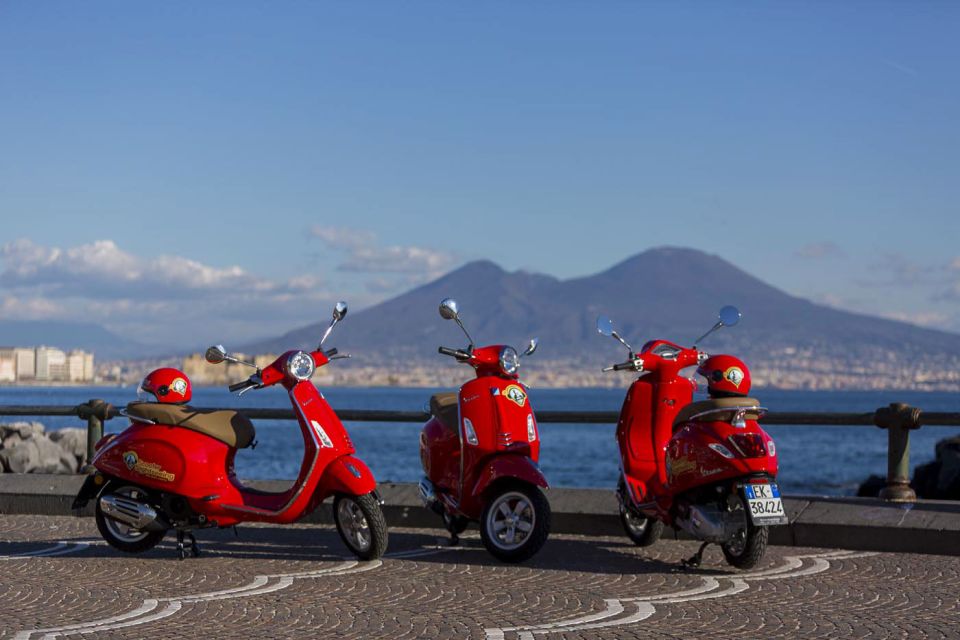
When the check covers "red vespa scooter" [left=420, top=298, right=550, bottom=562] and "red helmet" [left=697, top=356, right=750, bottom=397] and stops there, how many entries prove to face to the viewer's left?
1

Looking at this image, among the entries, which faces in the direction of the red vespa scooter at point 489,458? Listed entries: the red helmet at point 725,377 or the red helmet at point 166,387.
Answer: the red helmet at point 725,377

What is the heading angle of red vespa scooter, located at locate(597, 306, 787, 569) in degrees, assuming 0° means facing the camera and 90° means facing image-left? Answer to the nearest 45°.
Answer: approximately 135°

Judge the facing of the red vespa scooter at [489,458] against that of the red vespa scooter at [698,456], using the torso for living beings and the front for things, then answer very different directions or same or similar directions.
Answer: very different directions

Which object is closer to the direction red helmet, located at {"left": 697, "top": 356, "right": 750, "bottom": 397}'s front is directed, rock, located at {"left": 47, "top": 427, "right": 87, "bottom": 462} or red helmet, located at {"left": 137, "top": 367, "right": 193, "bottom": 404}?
the red helmet

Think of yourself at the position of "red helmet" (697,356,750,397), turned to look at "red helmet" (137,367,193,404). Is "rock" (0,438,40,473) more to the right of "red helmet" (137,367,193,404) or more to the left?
right

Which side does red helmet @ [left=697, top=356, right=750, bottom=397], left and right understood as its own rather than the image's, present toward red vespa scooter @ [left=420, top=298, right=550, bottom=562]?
front

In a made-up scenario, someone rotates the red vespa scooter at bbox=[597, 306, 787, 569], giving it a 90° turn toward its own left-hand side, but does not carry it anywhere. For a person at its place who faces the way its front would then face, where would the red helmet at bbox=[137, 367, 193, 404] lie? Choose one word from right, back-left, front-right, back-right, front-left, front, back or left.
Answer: front-right

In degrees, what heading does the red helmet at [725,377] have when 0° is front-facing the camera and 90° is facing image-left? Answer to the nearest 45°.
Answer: approximately 90°

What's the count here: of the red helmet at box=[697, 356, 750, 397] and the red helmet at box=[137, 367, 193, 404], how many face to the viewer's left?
2

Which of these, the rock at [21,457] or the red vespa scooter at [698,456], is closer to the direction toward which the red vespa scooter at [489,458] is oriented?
the red vespa scooter

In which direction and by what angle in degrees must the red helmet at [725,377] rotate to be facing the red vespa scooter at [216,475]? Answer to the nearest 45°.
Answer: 0° — it already faces it

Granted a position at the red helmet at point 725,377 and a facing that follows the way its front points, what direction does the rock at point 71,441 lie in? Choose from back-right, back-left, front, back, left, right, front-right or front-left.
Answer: front-right

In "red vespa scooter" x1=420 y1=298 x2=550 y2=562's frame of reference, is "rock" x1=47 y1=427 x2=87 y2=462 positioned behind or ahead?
behind

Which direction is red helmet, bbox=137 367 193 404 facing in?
to the viewer's left
